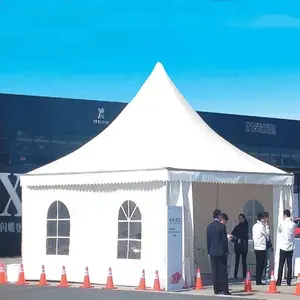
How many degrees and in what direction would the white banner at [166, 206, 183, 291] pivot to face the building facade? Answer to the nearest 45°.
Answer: approximately 180°

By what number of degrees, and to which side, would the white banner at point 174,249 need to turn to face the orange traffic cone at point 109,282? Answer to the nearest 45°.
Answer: approximately 90° to its right

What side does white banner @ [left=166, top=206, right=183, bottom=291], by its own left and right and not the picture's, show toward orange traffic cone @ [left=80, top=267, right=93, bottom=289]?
right

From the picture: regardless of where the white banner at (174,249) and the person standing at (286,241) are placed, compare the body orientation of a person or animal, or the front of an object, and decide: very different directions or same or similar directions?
very different directions

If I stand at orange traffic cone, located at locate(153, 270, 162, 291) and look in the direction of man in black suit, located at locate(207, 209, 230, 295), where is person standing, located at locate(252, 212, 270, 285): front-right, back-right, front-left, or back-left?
front-left

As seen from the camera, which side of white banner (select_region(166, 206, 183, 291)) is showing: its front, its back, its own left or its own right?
front

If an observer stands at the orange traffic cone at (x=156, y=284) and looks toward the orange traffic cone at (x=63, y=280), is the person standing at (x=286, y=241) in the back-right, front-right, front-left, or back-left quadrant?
back-right
